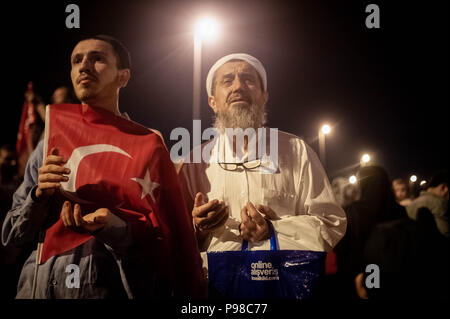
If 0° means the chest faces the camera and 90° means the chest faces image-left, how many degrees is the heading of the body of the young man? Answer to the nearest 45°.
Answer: approximately 45°

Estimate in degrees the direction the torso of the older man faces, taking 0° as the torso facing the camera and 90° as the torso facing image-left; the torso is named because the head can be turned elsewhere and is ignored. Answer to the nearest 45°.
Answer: approximately 0°

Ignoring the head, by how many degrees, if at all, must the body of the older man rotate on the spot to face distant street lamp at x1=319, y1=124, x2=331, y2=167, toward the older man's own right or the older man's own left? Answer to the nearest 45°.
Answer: approximately 135° to the older man's own left

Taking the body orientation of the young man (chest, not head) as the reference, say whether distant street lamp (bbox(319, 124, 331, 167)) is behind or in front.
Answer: behind

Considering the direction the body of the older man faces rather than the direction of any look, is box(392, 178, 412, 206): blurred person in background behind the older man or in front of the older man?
behind

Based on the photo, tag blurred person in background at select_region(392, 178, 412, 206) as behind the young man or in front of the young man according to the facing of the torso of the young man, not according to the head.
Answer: behind
